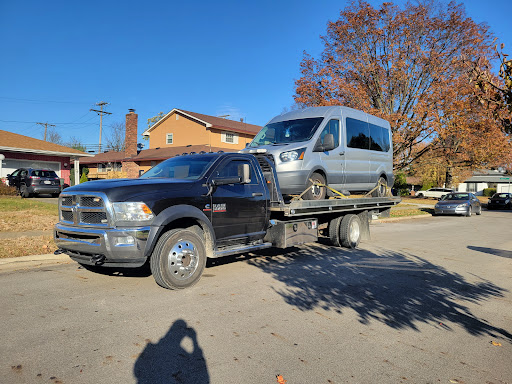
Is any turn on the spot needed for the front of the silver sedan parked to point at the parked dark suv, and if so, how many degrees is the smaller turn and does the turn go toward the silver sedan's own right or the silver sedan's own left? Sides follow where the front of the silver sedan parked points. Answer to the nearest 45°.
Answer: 0° — it already faces it

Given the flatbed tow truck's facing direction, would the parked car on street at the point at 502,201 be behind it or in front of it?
behind

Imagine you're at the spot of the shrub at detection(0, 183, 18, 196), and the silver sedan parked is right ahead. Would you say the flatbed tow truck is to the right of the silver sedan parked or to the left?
right

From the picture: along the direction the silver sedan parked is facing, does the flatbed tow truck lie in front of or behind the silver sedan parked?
in front

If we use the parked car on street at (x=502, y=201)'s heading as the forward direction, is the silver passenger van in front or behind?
in front

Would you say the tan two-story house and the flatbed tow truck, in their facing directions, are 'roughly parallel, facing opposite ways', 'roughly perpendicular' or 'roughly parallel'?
roughly perpendicular

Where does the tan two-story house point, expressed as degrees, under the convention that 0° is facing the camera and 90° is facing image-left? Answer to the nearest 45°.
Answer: approximately 315°

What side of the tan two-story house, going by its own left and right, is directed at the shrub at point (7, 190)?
right

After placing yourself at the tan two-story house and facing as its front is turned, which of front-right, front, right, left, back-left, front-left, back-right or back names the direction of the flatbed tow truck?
front-right

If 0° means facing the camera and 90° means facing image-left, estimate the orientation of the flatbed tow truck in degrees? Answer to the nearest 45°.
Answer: approximately 45°

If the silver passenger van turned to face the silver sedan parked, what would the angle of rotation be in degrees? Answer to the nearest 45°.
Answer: approximately 180°

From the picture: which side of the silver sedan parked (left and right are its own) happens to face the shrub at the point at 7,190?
front
